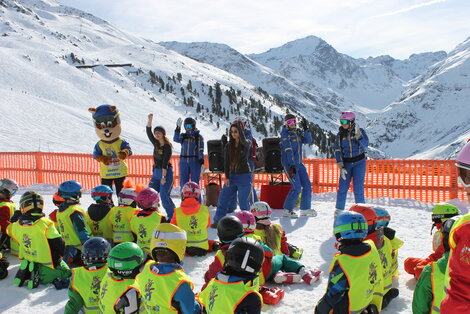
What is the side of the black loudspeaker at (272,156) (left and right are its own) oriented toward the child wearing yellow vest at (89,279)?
front

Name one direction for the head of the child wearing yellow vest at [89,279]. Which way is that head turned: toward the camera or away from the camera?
away from the camera

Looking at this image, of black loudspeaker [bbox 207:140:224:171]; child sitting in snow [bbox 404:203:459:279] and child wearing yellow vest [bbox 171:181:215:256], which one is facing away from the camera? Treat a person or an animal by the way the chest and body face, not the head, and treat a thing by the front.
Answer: the child wearing yellow vest

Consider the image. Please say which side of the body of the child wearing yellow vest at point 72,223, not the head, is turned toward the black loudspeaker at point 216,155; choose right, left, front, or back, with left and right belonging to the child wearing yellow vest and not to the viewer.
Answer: front

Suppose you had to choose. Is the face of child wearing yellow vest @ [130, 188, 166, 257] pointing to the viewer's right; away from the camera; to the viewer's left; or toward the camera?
away from the camera

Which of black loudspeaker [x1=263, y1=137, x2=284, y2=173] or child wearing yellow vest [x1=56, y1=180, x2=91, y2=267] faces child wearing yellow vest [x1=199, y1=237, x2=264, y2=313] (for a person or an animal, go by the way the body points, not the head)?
the black loudspeaker

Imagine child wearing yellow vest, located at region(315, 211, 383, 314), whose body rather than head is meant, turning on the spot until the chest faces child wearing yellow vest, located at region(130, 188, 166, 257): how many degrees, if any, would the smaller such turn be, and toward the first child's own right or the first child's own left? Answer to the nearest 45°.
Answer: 0° — they already face them

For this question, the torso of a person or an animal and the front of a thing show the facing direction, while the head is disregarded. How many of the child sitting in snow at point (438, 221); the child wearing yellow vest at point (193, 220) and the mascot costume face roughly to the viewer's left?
1

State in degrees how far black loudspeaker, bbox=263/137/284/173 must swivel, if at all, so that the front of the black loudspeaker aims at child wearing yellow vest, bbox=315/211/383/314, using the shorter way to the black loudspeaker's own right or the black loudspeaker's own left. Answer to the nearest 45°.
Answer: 0° — it already faces them

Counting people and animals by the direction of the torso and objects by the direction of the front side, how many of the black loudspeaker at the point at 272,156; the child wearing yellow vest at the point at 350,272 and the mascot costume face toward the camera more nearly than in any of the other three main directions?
2

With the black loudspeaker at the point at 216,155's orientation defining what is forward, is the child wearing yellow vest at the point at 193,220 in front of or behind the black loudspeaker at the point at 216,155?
in front

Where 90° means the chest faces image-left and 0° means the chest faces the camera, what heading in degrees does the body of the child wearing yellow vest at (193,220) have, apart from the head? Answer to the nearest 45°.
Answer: approximately 180°

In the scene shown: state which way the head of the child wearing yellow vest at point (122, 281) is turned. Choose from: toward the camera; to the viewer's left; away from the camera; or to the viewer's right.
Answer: away from the camera

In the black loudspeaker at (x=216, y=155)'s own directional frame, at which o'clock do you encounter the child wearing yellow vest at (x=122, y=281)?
The child wearing yellow vest is roughly at 12 o'clock from the black loudspeaker.

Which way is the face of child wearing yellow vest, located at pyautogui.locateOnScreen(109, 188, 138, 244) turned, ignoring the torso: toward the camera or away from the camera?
away from the camera

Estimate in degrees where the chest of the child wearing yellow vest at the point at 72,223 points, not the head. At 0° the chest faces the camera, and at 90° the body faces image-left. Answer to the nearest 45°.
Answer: approximately 225°

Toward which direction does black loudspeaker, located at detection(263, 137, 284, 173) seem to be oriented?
toward the camera

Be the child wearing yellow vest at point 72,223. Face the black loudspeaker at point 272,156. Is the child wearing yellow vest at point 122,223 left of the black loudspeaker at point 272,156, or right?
right

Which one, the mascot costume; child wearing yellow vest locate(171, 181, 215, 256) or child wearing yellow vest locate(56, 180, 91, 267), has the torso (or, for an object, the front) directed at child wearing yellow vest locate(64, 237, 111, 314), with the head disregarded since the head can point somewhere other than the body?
the mascot costume

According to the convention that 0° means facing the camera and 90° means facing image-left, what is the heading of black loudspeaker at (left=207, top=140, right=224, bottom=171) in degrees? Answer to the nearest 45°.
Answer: approximately 0°

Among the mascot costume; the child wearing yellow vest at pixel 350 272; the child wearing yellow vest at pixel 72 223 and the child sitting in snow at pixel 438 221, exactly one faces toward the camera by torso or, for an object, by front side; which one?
the mascot costume
